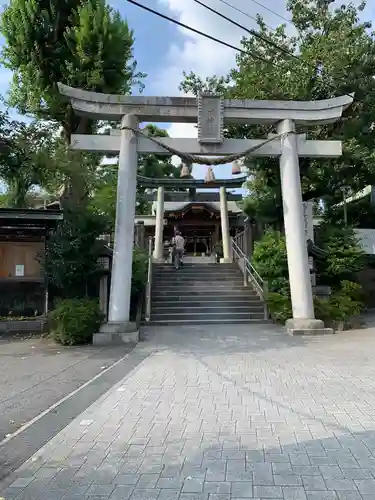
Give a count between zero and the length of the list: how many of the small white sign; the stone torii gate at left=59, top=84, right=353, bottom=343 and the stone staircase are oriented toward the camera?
3

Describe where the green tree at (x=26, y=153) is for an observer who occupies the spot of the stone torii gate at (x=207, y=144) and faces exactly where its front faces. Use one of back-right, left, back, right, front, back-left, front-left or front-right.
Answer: right

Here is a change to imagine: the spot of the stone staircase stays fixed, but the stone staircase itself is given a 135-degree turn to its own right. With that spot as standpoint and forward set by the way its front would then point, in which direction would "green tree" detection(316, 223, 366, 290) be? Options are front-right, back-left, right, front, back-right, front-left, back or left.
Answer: back-right

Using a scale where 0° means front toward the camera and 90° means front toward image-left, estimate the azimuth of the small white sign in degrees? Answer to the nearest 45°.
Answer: approximately 0°

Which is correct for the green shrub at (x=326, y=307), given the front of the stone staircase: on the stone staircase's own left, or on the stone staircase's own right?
on the stone staircase's own left

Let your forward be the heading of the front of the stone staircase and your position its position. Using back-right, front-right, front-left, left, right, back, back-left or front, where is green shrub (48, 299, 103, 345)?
front-right

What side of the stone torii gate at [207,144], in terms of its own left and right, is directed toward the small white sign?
right

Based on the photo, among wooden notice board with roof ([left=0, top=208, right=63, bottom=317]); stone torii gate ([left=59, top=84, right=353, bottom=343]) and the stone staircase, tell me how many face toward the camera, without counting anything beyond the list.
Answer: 3

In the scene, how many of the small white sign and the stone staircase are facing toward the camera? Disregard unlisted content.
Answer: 2

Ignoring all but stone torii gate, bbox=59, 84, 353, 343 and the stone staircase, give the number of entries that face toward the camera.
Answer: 2
